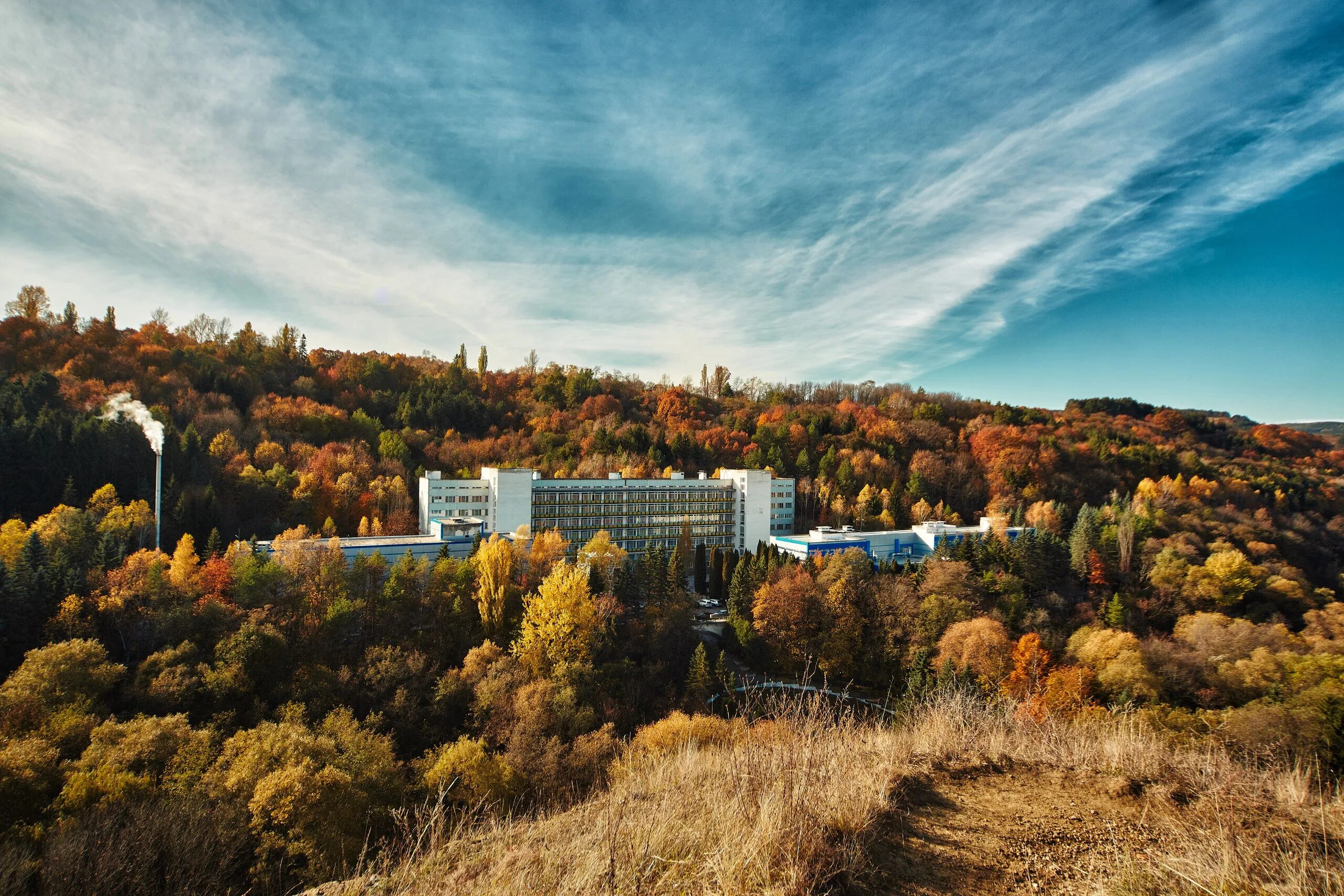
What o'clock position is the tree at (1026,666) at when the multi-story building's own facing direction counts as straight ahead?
The tree is roughly at 11 o'clock from the multi-story building.

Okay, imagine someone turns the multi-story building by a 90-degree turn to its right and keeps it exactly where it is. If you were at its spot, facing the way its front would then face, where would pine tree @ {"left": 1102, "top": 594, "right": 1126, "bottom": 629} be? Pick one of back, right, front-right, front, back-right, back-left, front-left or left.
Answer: back-left

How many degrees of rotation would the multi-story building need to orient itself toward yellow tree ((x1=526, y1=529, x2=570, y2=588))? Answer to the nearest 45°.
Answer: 0° — it already faces it

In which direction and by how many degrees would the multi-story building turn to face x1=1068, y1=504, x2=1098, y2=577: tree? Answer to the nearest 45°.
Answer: approximately 45° to its left

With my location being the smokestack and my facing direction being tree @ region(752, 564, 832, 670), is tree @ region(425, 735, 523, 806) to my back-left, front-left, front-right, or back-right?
front-right

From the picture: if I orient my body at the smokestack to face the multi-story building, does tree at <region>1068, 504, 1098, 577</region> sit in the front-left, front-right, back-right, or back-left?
front-right

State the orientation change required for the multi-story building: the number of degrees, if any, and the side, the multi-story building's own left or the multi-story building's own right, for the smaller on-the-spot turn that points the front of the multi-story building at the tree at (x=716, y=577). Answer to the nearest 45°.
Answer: approximately 45° to the multi-story building's own left

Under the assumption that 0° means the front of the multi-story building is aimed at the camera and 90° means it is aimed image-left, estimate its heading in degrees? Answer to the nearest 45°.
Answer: approximately 0°

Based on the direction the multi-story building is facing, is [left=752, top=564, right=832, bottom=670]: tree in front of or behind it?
in front

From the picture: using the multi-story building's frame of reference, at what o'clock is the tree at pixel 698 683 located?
The tree is roughly at 12 o'clock from the multi-story building.

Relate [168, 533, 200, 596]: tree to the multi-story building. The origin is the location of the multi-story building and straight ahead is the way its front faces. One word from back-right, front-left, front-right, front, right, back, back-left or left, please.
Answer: front-right

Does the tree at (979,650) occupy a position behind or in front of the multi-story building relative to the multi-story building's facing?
in front

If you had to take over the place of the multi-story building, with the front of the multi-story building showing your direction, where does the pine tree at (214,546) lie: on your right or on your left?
on your right

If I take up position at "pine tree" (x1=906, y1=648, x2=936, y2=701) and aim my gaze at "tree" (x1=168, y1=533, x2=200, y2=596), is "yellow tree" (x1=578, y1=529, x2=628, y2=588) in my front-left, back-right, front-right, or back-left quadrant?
front-right

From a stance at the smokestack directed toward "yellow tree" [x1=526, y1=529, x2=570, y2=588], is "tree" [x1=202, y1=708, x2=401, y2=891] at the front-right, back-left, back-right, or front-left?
front-right

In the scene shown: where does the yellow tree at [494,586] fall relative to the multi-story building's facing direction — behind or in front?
in front
